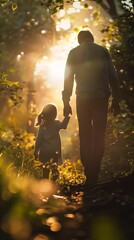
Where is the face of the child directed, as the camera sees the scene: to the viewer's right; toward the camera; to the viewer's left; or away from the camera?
away from the camera

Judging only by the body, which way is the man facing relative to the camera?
away from the camera

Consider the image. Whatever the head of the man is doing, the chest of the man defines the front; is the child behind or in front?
in front
